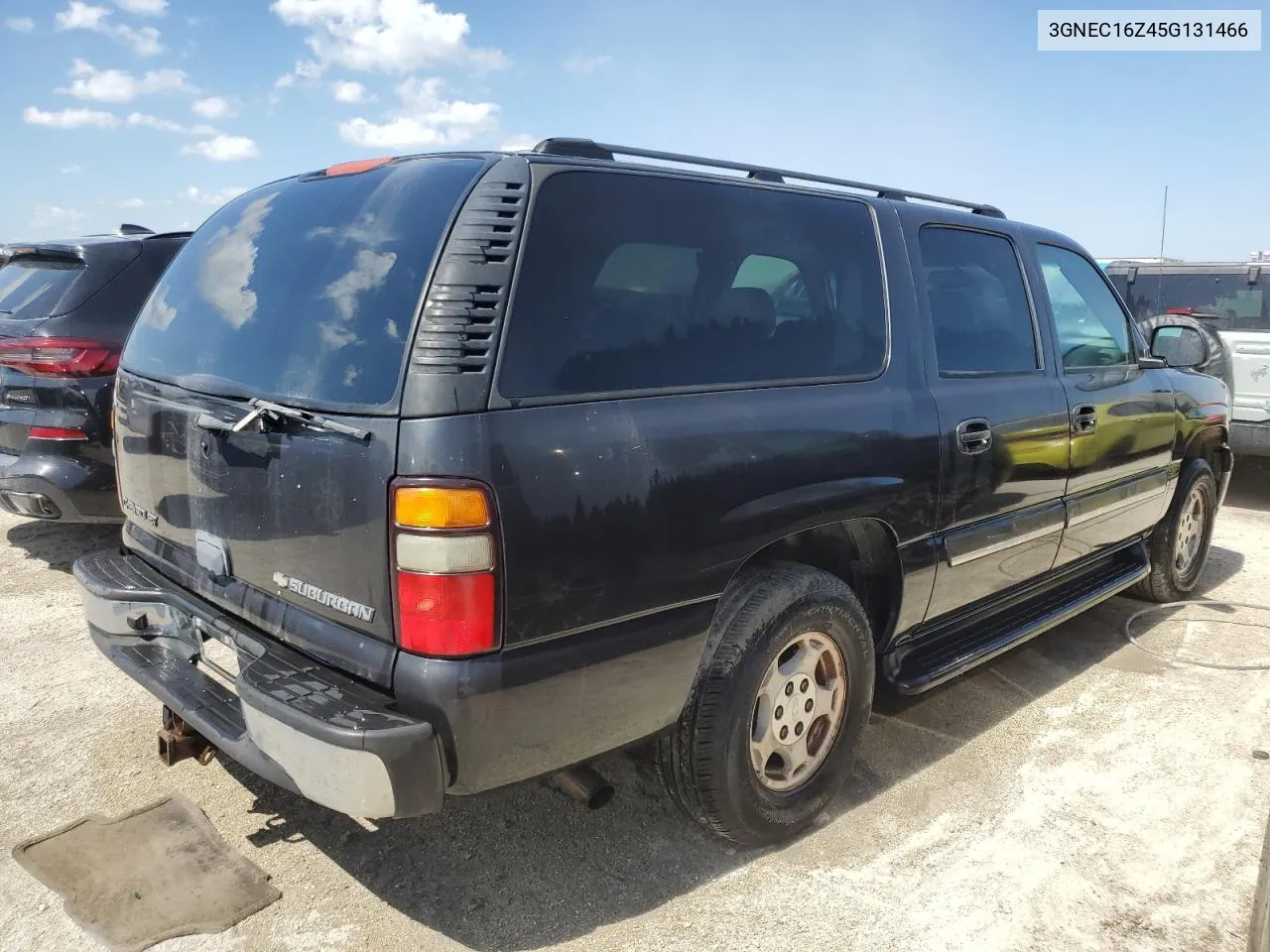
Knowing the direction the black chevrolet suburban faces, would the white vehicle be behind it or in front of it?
in front

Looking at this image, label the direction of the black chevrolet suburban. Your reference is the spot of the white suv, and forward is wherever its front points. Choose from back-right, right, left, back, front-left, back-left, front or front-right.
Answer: back

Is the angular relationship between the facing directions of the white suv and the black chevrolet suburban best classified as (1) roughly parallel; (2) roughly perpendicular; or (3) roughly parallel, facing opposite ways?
roughly parallel

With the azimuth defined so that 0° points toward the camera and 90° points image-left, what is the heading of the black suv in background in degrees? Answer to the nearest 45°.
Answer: approximately 225°

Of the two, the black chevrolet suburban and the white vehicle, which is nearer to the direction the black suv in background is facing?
the white vehicle

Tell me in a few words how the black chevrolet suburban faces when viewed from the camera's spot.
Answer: facing away from the viewer and to the right of the viewer

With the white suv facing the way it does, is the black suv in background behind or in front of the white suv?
behind

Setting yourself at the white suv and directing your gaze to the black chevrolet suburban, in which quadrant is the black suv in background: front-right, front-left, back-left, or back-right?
front-right

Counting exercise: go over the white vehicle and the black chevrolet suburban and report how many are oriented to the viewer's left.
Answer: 0

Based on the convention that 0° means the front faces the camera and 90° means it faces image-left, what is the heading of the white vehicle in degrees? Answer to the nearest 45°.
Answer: approximately 180°

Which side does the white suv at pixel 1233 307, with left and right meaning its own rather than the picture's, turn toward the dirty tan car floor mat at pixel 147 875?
back

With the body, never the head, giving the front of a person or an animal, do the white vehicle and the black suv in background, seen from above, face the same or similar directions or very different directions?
same or similar directions
